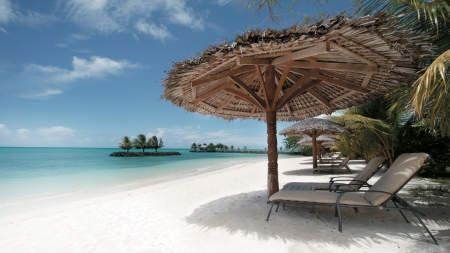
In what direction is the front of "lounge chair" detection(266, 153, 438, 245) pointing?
to the viewer's left

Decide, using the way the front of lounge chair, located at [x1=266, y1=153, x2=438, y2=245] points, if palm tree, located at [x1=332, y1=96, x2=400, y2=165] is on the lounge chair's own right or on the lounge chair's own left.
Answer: on the lounge chair's own right
